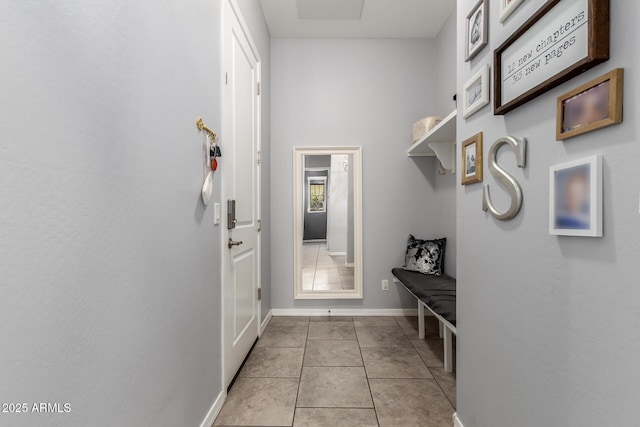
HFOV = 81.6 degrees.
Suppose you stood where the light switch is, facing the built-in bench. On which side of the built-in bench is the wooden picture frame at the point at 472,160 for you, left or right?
right

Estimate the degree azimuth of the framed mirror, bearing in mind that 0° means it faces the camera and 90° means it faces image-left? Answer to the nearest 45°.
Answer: approximately 0°

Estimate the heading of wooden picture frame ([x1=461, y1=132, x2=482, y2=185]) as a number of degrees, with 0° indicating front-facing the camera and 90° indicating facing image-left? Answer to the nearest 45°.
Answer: approximately 45°

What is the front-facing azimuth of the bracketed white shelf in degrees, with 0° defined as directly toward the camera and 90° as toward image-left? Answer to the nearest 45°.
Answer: approximately 90°

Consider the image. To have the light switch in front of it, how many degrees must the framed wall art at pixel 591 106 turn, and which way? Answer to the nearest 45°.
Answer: approximately 45° to its right

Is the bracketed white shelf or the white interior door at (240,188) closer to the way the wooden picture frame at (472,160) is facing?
the white interior door

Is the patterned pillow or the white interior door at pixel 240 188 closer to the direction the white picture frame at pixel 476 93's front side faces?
the white interior door

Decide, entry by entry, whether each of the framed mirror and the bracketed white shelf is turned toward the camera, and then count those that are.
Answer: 1

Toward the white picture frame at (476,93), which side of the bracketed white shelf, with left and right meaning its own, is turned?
left

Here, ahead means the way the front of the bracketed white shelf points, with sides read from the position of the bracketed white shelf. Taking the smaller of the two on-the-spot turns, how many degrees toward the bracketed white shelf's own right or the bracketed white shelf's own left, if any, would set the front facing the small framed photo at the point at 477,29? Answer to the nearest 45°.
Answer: approximately 90° to the bracketed white shelf's own left
